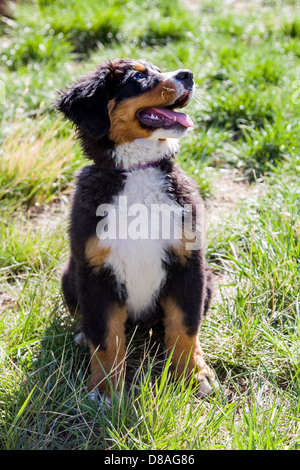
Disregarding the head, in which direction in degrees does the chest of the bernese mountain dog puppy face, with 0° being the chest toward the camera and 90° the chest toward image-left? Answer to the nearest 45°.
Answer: approximately 0°
